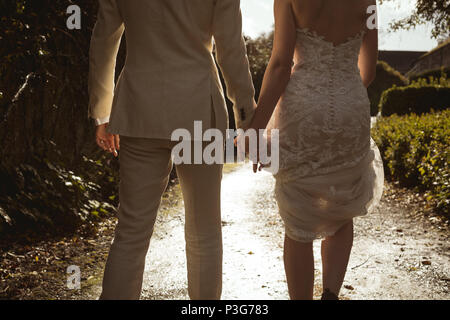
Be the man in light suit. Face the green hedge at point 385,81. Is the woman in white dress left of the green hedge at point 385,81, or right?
right

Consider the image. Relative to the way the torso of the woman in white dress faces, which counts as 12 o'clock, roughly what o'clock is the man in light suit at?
The man in light suit is roughly at 8 o'clock from the woman in white dress.

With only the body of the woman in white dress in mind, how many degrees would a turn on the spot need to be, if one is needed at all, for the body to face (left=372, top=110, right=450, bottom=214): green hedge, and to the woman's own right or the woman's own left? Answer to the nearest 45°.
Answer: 0° — they already face it

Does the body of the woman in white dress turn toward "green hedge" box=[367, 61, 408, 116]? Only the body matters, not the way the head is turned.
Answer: yes

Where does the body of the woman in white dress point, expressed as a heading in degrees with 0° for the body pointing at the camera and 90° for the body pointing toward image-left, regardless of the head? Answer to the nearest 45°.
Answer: approximately 180°
